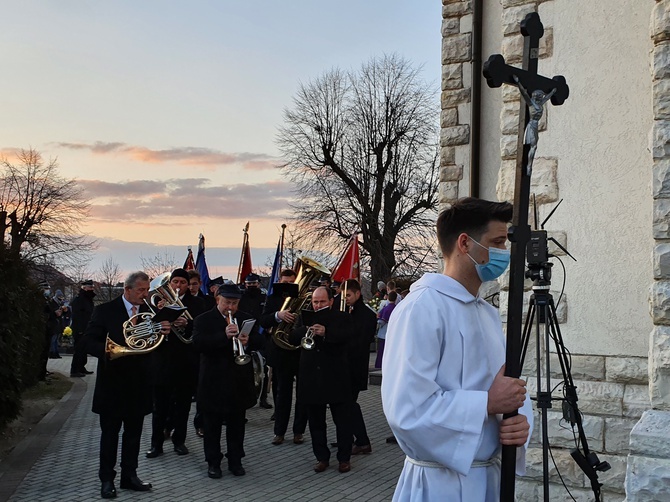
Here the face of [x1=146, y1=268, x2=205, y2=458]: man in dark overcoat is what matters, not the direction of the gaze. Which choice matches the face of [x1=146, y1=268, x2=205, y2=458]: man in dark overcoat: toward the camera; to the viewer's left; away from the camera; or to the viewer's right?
toward the camera

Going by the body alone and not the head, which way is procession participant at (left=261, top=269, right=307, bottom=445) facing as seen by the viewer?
toward the camera

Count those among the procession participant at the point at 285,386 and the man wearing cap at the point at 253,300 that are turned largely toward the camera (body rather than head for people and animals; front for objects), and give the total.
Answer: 2

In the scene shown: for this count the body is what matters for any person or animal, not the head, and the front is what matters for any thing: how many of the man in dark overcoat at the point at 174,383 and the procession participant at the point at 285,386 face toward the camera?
2

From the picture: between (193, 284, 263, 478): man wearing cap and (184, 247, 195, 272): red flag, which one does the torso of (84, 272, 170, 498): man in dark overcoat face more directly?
the man wearing cap

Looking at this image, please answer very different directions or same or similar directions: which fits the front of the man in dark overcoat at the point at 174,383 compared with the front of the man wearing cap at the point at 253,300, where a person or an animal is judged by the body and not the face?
same or similar directions

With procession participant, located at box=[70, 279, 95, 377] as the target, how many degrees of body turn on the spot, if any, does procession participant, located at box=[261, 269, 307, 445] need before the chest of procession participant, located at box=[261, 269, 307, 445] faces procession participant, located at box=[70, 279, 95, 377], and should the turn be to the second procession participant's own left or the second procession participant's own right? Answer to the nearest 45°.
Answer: approximately 135° to the second procession participant's own right

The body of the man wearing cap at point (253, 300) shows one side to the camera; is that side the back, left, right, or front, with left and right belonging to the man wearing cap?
front

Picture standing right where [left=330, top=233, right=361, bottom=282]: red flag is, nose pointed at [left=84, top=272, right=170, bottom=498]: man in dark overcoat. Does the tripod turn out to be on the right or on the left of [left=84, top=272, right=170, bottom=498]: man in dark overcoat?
left

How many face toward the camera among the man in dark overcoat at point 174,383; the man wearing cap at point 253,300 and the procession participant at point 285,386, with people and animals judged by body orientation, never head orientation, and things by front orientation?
3

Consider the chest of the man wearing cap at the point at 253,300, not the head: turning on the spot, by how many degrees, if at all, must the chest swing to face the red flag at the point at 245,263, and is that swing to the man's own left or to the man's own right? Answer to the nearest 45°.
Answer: approximately 180°

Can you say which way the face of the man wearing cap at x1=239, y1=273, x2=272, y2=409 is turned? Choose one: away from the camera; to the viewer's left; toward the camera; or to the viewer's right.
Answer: toward the camera

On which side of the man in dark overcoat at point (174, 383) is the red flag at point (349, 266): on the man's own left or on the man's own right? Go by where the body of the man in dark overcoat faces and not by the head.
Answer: on the man's own left
